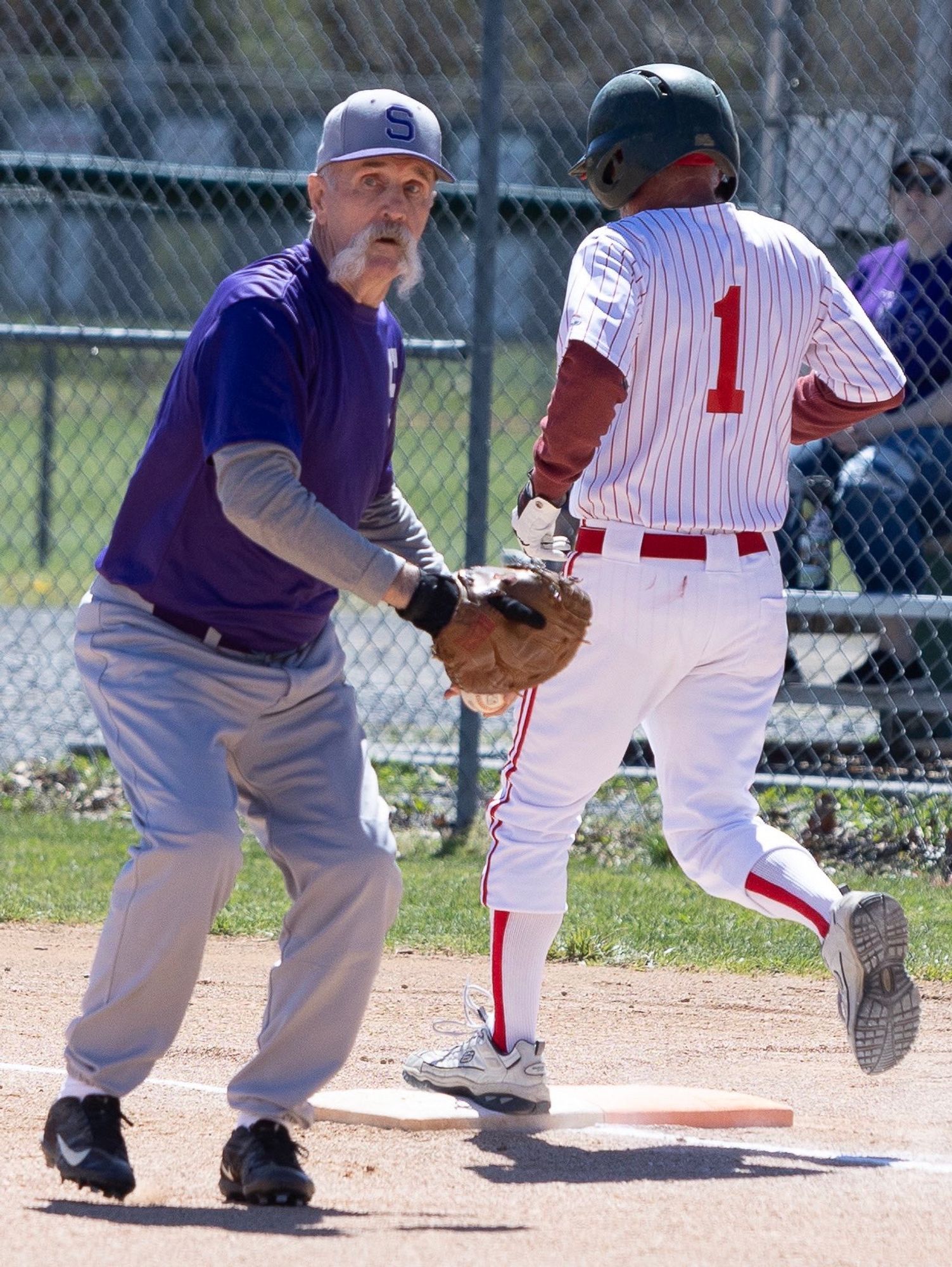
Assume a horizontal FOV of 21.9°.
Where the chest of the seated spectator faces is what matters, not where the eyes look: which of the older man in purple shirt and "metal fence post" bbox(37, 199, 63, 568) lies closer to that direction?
the older man in purple shirt

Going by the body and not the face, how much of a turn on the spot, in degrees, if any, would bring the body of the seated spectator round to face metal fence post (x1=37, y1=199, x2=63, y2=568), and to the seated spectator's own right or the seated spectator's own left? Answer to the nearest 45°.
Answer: approximately 90° to the seated spectator's own right

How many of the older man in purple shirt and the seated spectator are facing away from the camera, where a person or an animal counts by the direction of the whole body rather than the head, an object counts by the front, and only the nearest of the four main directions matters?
0

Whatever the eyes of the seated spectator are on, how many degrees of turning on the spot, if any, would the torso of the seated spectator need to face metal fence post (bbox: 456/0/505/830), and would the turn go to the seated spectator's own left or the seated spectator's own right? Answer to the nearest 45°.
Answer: approximately 45° to the seated spectator's own right

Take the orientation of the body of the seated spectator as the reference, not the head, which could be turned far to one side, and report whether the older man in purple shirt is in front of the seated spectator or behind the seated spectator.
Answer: in front

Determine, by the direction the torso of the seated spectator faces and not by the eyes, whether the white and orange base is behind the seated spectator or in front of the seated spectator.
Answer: in front

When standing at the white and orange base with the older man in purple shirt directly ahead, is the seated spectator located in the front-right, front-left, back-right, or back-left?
back-right

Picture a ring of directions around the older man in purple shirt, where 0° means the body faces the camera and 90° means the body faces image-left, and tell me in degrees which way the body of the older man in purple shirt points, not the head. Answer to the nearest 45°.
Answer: approximately 315°

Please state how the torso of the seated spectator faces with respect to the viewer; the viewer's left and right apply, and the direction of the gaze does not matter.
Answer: facing the viewer and to the left of the viewer

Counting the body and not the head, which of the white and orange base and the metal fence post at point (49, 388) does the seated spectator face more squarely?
the white and orange base

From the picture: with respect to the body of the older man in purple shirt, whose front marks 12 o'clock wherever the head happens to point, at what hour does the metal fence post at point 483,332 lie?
The metal fence post is roughly at 8 o'clock from the older man in purple shirt.

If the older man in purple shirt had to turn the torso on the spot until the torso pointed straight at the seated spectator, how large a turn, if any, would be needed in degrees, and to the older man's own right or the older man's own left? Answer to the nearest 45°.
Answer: approximately 90° to the older man's own left

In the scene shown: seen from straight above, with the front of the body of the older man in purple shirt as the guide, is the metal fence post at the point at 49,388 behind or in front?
behind
